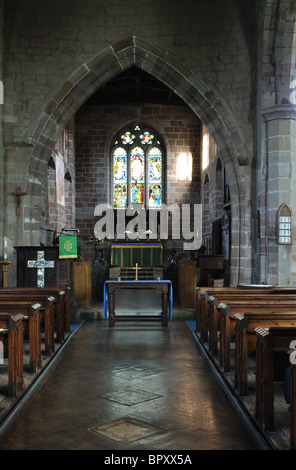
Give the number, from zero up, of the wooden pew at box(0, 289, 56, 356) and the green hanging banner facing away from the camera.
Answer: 1

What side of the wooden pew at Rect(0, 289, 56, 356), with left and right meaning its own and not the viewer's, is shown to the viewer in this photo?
back

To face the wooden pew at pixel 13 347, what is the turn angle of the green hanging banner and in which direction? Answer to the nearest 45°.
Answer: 0° — it already faces it

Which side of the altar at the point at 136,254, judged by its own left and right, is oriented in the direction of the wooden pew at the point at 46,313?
front

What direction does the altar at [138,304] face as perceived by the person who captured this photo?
facing the viewer

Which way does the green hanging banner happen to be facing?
toward the camera

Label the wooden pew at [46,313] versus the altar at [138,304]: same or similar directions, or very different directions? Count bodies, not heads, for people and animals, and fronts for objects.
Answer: very different directions

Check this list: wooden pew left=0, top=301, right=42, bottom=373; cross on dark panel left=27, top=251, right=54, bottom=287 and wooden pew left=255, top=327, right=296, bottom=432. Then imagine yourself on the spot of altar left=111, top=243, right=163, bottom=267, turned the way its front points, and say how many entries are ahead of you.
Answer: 3

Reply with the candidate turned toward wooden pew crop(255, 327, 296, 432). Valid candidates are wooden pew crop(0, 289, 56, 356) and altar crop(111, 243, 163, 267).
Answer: the altar

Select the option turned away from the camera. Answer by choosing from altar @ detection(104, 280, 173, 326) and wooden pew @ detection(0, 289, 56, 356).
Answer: the wooden pew

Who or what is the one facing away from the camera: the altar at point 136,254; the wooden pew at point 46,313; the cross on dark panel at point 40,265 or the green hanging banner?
the wooden pew

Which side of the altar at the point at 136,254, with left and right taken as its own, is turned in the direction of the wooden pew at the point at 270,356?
front
